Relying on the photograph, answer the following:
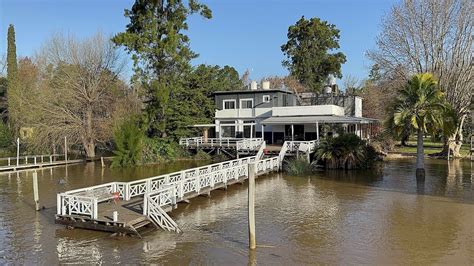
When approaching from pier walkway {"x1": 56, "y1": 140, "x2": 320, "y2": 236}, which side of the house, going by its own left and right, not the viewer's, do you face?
front

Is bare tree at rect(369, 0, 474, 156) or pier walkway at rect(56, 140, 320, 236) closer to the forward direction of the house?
the pier walkway

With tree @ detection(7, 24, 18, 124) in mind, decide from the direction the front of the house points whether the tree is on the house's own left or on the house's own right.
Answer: on the house's own right

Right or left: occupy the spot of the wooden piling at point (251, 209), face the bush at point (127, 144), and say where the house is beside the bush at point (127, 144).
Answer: right

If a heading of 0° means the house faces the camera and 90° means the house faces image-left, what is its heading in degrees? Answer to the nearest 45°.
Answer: approximately 0°

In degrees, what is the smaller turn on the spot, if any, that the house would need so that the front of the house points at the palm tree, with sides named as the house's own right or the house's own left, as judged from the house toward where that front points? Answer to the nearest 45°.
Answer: approximately 45° to the house's own left

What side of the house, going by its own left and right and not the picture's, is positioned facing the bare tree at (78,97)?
right

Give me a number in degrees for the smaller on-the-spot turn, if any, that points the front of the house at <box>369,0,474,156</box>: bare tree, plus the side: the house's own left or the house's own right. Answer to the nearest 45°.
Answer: approximately 90° to the house's own left

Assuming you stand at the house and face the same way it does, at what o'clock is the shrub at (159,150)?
The shrub is roughly at 2 o'clock from the house.

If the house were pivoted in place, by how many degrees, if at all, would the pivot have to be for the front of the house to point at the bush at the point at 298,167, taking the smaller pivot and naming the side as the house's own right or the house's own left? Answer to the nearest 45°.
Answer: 0° — it already faces it

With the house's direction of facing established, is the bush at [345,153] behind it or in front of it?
in front

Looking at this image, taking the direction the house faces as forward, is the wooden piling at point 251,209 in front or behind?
in front

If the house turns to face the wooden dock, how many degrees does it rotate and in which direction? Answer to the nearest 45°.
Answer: approximately 45° to its right
